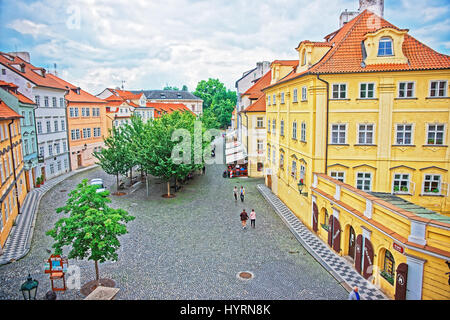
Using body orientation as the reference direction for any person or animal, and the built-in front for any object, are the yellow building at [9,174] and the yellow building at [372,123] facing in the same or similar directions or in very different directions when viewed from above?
very different directions

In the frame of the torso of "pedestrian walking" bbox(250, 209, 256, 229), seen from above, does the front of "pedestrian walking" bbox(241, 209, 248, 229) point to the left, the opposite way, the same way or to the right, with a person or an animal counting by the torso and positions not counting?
the same way

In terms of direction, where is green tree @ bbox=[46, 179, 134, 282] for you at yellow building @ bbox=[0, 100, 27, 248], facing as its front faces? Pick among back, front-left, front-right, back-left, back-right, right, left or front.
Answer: right

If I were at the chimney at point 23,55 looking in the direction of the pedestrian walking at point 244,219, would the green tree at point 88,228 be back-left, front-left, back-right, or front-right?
front-right

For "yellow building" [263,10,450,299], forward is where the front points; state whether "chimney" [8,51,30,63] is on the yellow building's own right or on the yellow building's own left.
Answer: on the yellow building's own right

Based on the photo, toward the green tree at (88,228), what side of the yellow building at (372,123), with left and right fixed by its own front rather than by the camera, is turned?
front

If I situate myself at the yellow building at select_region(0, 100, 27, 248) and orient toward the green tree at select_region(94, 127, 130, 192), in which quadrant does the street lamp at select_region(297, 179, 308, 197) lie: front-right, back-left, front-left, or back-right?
front-right

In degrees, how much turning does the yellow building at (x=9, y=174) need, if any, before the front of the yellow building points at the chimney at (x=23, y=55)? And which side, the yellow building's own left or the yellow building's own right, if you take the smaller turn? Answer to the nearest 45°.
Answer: approximately 90° to the yellow building's own left

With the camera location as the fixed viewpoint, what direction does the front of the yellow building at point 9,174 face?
facing to the right of the viewer

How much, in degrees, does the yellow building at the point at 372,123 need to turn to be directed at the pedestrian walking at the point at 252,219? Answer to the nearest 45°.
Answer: approximately 45° to its right

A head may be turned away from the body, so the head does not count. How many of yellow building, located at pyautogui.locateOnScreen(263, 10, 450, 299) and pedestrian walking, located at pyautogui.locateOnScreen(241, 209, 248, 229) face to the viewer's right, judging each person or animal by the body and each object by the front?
0

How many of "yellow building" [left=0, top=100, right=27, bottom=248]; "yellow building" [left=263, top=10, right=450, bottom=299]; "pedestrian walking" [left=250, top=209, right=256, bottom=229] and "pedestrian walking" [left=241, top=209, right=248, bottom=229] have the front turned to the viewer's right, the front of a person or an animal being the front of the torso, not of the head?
1
